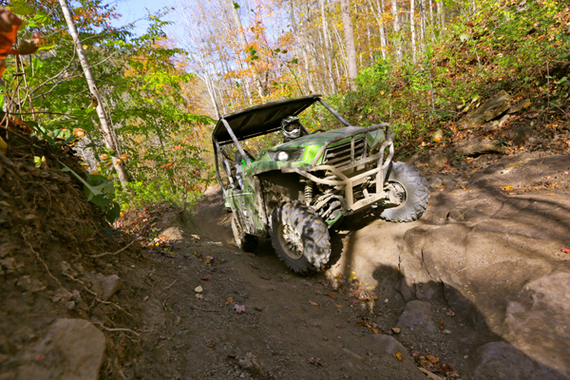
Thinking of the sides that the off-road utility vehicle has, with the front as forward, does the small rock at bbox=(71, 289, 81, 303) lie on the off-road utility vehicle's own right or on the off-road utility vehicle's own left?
on the off-road utility vehicle's own right

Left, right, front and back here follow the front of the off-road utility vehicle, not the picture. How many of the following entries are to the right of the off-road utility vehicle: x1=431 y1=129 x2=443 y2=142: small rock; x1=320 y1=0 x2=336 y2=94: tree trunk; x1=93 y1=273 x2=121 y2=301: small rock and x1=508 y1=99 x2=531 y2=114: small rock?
1

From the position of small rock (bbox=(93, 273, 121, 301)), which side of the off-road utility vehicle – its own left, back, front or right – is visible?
right

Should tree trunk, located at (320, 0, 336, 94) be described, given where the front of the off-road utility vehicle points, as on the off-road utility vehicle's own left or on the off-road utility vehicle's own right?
on the off-road utility vehicle's own left

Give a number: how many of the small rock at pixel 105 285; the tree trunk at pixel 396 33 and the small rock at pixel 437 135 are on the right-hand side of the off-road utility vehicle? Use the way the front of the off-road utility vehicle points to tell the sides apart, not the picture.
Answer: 1

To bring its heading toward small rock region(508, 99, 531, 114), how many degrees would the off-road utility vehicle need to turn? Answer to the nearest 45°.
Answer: approximately 90° to its left

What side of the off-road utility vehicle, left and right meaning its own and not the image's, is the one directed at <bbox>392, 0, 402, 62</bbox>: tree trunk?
left

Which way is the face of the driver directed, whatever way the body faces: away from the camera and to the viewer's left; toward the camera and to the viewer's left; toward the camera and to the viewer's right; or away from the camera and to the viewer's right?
toward the camera and to the viewer's right

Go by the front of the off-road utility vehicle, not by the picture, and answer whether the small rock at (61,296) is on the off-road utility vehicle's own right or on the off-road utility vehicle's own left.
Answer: on the off-road utility vehicle's own right

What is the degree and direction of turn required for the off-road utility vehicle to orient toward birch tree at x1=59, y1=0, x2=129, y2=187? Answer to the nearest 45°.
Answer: approximately 180°

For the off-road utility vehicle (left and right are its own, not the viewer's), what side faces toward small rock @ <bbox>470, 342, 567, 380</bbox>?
front

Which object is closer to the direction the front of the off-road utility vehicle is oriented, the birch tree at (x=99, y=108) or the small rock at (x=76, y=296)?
the small rock

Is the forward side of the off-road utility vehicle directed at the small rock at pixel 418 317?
yes

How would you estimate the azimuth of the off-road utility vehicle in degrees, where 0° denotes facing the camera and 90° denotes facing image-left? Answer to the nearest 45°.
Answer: approximately 315°

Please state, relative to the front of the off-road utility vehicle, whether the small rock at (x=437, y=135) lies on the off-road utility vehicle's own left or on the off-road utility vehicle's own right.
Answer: on the off-road utility vehicle's own left
